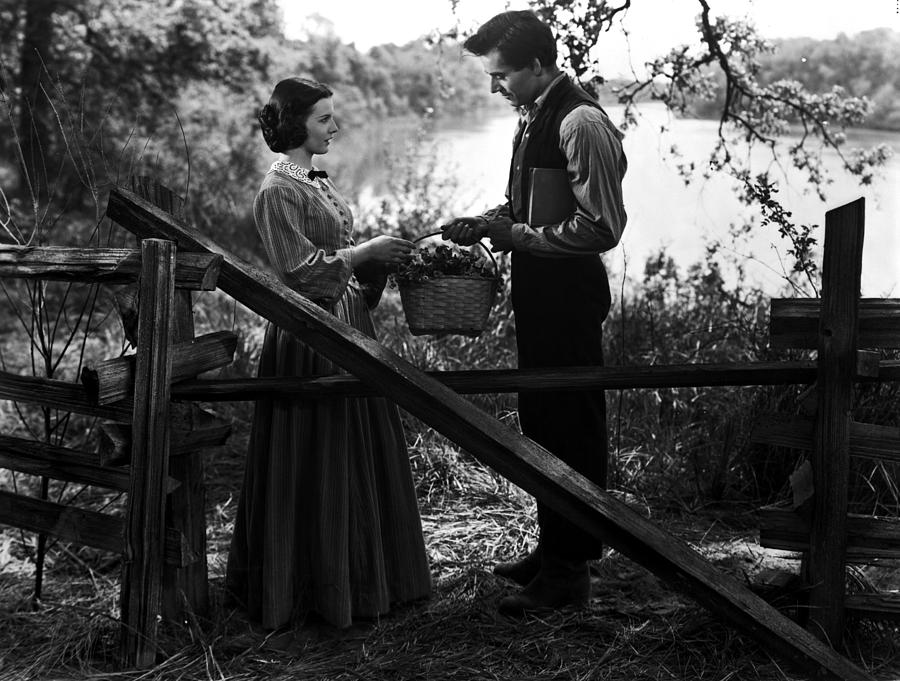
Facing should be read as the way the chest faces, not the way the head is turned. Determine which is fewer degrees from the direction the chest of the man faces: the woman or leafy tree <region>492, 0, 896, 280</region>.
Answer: the woman

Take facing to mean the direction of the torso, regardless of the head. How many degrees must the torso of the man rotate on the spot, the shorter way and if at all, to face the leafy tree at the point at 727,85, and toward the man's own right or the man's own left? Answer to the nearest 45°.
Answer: approximately 90° to the man's own right

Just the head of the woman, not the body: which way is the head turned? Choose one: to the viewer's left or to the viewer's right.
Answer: to the viewer's right

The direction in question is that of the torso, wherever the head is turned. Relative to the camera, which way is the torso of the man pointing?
to the viewer's left

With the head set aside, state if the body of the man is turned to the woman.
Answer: yes

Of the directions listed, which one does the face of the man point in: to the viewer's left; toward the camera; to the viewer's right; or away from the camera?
to the viewer's left
